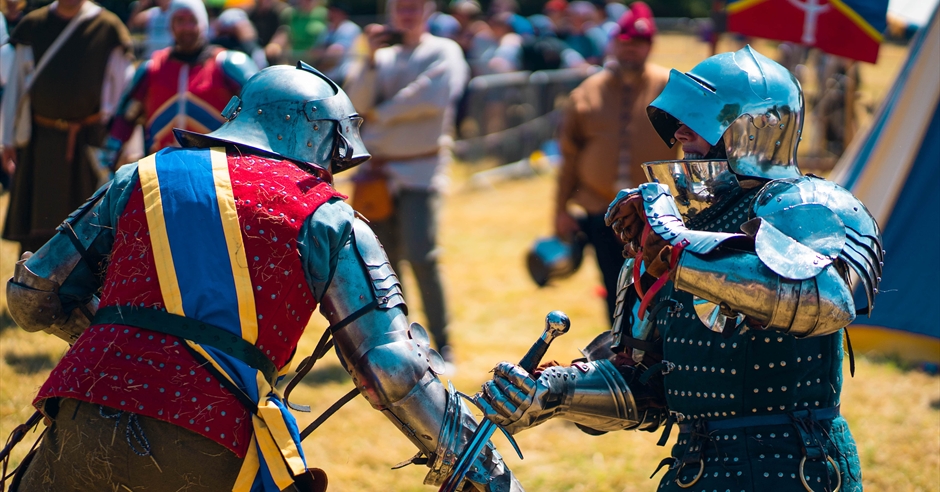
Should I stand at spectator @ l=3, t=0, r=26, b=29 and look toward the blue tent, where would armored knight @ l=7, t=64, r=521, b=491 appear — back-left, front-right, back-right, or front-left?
front-right

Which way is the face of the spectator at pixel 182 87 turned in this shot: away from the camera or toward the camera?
toward the camera

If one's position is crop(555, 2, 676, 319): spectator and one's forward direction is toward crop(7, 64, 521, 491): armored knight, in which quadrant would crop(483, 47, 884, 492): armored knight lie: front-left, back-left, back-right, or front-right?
front-left

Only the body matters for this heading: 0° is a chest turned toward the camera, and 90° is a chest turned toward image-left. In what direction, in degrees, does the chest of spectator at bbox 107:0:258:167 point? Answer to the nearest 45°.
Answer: approximately 0°

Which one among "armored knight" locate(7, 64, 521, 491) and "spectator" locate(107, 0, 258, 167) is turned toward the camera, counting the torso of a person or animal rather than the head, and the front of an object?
the spectator

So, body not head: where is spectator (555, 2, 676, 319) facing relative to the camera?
toward the camera

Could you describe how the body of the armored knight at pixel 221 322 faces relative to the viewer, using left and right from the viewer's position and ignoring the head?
facing away from the viewer and to the right of the viewer

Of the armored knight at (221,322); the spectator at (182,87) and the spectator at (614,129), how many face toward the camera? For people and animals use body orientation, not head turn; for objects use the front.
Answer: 2

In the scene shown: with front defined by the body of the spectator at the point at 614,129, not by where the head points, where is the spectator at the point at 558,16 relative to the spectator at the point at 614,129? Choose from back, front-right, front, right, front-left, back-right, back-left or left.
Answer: back

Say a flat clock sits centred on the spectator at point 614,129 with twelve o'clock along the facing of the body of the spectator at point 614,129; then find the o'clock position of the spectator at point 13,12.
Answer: the spectator at point 13,12 is roughly at 3 o'clock from the spectator at point 614,129.

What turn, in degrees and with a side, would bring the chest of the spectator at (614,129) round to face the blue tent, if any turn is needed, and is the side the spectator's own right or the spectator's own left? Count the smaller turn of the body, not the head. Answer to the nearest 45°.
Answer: approximately 90° to the spectator's own left

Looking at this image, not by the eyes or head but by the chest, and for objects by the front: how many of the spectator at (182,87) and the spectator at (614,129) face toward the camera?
2

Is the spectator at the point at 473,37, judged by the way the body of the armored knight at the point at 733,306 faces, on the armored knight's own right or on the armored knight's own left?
on the armored knight's own right

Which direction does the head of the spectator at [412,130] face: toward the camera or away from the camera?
toward the camera

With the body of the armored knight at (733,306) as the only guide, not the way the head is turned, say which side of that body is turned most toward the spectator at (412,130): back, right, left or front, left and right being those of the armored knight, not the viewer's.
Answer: right
